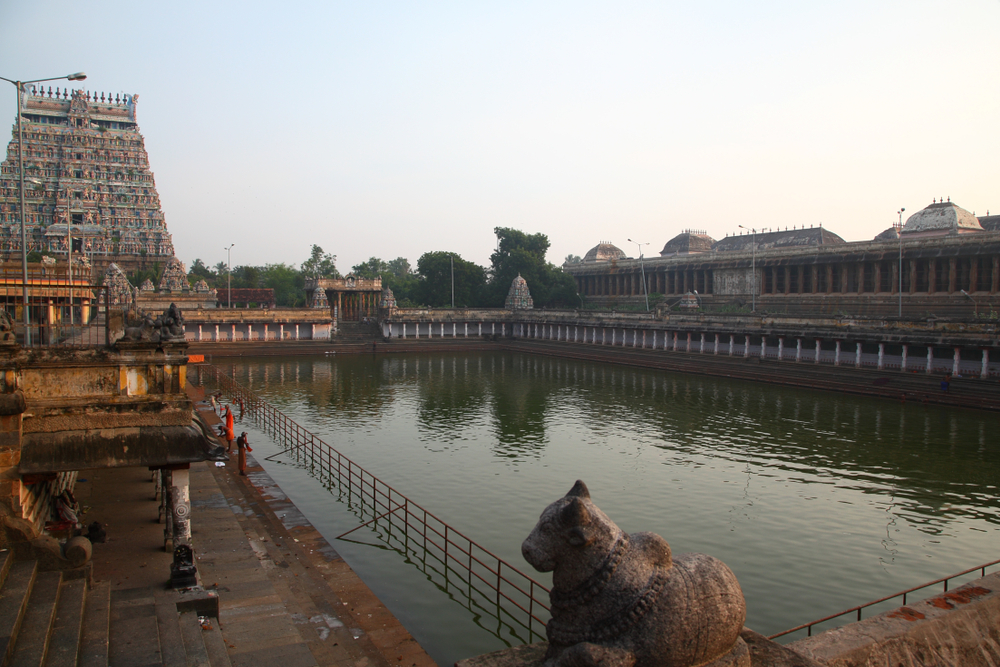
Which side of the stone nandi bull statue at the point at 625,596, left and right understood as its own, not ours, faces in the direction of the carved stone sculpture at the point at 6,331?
front

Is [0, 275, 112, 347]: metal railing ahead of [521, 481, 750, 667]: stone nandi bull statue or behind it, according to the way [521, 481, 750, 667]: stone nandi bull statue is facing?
ahead

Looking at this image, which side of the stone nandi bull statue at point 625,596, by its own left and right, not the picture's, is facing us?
left
